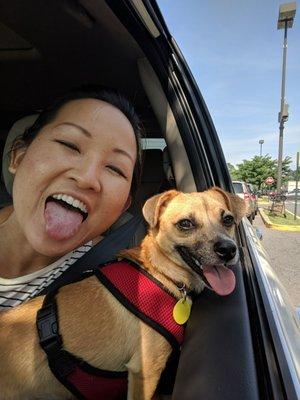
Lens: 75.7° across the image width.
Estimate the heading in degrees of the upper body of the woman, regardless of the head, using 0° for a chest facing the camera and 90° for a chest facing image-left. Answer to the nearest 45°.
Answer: approximately 0°
